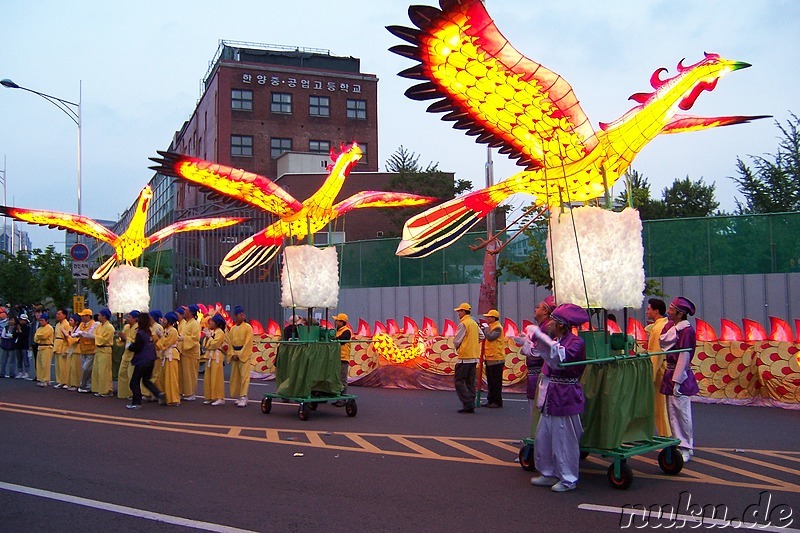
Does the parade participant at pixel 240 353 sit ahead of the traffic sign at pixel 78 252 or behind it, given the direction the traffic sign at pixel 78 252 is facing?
ahead

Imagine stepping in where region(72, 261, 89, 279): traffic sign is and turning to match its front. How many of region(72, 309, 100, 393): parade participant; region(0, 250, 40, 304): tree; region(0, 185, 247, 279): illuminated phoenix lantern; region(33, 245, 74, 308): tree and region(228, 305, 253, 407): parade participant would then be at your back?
2

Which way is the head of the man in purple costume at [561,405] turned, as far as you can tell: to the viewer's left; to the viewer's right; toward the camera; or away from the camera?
to the viewer's left

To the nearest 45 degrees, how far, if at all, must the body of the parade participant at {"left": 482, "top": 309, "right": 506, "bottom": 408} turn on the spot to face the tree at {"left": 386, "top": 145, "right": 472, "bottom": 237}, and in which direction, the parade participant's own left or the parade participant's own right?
approximately 90° to the parade participant's own right

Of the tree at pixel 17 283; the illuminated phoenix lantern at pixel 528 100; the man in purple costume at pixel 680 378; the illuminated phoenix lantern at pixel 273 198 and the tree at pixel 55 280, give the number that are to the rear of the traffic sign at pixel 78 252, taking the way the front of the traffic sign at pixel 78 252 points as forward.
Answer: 2

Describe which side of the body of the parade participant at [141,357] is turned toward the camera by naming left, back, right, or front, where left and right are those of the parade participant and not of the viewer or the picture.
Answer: left

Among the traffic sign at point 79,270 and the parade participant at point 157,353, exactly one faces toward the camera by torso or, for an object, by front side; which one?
the traffic sign

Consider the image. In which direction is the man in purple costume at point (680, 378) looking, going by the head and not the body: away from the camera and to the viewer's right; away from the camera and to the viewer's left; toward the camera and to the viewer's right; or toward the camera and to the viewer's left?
toward the camera and to the viewer's left

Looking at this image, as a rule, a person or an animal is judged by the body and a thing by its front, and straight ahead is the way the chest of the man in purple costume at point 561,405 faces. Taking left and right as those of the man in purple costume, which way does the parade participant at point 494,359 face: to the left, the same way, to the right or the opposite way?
the same way

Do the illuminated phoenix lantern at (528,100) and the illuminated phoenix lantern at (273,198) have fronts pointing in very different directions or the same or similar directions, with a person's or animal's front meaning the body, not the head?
same or similar directions

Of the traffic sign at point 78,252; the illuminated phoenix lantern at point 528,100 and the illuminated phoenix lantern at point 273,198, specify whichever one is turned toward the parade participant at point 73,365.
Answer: the traffic sign

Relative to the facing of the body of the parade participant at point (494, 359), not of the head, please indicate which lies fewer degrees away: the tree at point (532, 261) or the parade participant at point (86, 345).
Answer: the parade participant

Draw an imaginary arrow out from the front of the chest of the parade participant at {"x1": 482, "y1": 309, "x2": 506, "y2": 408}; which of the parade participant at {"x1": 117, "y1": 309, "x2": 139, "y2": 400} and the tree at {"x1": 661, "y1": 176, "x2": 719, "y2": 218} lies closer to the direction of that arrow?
the parade participant

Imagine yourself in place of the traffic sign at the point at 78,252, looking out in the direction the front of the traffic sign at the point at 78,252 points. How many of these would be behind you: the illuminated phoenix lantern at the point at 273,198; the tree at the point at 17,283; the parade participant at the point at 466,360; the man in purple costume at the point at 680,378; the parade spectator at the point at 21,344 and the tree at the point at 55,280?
2

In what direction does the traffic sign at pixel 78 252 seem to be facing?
toward the camera

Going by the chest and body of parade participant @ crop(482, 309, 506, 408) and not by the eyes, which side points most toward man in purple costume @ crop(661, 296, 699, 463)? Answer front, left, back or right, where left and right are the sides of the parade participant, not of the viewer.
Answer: left
